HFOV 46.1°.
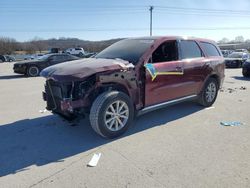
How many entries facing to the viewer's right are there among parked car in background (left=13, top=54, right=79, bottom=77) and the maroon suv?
0

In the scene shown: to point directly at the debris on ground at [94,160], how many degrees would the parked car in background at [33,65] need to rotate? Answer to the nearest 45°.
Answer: approximately 45° to its left

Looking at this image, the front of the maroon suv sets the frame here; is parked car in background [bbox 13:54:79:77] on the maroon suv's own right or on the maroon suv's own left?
on the maroon suv's own right

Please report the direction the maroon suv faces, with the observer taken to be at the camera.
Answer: facing the viewer and to the left of the viewer

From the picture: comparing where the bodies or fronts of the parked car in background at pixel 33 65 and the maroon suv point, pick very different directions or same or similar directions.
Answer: same or similar directions

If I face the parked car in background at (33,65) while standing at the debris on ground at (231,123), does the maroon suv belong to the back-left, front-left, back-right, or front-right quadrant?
front-left

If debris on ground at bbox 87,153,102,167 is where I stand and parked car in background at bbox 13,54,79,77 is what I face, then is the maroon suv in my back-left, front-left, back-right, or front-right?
front-right

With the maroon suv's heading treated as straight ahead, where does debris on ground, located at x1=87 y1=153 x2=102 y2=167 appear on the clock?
The debris on ground is roughly at 11 o'clock from the maroon suv.

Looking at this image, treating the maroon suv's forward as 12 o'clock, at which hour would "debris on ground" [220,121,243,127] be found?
The debris on ground is roughly at 7 o'clock from the maroon suv.
